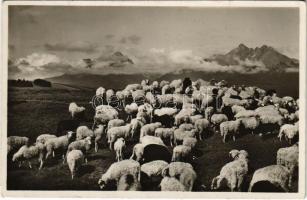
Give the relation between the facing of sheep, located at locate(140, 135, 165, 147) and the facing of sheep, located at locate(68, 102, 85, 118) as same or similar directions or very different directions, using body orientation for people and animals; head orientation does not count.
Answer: same or similar directions

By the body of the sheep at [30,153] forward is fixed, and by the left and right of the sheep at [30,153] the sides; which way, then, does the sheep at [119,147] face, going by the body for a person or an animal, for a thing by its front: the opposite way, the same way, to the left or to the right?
to the right

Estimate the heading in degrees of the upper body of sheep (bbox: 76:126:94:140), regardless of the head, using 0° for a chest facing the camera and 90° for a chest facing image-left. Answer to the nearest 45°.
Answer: approximately 270°

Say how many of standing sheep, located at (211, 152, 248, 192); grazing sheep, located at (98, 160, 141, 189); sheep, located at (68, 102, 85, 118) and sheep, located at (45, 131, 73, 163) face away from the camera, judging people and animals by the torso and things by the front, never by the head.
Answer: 0

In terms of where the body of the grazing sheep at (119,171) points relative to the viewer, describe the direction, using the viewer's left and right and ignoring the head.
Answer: facing to the left of the viewer

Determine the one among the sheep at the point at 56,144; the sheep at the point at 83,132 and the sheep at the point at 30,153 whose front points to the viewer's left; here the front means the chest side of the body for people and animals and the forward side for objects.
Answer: the sheep at the point at 30,153

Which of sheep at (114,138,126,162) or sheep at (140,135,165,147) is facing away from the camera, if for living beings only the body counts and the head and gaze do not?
sheep at (114,138,126,162)

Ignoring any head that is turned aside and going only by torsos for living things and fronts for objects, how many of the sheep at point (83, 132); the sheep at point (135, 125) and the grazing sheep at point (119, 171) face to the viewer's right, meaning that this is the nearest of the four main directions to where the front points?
1

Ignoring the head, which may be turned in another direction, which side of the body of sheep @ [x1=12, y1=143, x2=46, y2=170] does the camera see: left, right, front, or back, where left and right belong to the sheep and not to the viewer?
left
